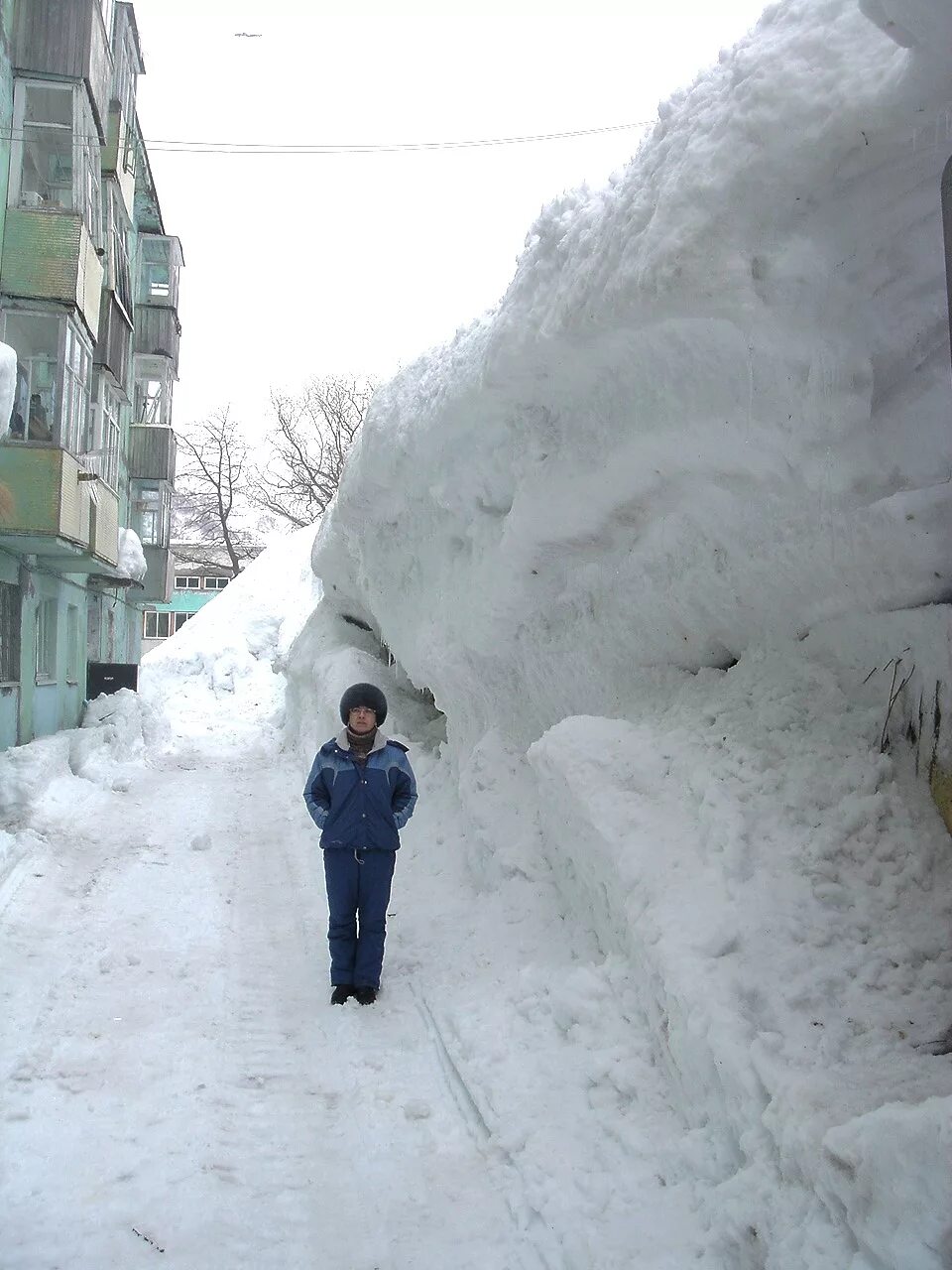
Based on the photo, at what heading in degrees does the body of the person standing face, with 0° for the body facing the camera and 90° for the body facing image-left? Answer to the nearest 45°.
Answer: approximately 0°

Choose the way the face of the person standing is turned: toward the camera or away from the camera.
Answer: toward the camera

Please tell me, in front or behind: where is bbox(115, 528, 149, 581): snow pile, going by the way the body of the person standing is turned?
behind

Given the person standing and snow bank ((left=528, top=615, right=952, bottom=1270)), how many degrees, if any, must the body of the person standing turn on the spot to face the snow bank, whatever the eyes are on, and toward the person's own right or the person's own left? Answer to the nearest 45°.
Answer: approximately 45° to the person's own left

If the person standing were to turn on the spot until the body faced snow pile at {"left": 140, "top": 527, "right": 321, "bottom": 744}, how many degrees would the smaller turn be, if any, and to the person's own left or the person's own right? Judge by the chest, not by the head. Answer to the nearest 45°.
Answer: approximately 180°

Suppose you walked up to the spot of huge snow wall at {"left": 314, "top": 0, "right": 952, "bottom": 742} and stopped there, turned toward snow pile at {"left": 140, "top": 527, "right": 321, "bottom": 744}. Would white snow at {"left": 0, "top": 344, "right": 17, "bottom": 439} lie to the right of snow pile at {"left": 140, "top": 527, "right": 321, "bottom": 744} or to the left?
left

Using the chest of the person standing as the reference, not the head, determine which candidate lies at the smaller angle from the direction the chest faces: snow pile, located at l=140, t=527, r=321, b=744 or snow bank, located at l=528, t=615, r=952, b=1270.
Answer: the snow bank
